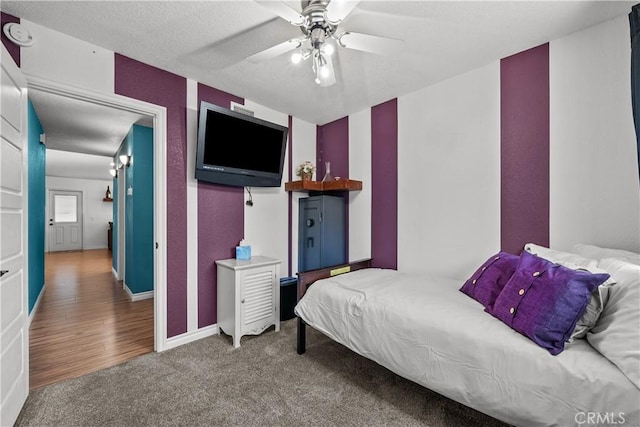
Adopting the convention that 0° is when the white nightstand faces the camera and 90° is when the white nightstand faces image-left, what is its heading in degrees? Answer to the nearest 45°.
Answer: approximately 315°

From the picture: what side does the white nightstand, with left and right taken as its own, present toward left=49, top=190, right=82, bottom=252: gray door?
back

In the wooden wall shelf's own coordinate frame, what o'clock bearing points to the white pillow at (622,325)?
The white pillow is roughly at 11 o'clock from the wooden wall shelf.

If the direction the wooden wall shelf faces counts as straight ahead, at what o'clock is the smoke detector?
The smoke detector is roughly at 2 o'clock from the wooden wall shelf.

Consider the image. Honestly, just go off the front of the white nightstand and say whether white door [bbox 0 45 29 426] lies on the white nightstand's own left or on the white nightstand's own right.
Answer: on the white nightstand's own right

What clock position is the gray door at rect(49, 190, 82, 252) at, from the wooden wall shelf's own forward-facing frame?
The gray door is roughly at 4 o'clock from the wooden wall shelf.

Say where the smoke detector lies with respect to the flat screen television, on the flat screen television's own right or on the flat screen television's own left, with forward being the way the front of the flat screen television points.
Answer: on the flat screen television's own right

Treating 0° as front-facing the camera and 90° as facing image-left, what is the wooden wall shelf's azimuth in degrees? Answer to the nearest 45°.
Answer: approximately 0°
